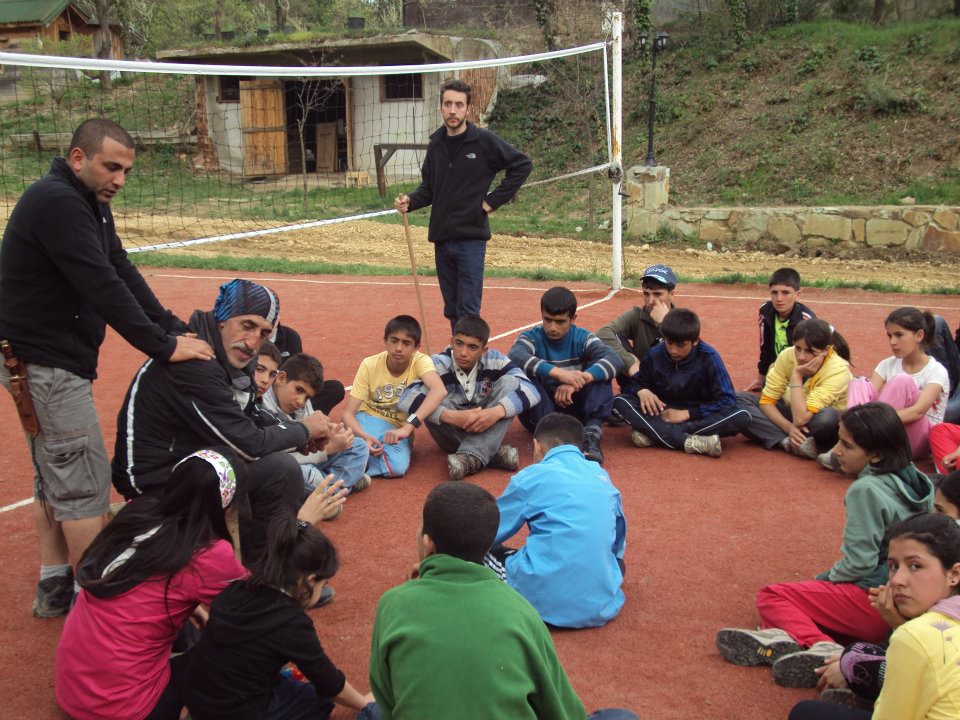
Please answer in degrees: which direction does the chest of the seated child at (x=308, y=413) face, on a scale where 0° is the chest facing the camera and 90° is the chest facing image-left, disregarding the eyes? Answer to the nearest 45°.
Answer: approximately 315°

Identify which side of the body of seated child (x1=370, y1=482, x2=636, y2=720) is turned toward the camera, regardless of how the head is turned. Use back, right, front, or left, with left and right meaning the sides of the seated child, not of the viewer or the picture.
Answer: back

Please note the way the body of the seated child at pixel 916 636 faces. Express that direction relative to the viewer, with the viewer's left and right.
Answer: facing to the left of the viewer

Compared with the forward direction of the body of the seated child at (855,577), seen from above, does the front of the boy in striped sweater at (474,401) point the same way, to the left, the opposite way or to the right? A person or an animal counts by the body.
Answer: to the left

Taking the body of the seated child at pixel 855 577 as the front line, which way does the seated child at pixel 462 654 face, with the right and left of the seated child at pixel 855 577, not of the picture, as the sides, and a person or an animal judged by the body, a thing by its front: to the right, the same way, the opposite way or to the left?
to the right

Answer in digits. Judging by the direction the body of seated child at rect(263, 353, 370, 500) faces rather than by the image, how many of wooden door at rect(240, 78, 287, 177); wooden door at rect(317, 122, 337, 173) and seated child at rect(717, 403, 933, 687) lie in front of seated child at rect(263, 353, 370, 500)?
1

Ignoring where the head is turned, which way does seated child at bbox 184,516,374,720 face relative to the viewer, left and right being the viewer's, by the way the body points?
facing away from the viewer and to the right of the viewer

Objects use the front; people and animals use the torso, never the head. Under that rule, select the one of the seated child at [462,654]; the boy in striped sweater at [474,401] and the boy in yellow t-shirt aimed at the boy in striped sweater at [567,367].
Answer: the seated child

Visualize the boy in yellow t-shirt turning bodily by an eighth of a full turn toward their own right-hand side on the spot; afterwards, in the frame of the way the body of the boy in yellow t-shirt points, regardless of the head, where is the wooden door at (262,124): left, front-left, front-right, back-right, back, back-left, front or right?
back-right

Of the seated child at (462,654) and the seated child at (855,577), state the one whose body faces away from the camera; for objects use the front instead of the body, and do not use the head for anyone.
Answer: the seated child at (462,654)

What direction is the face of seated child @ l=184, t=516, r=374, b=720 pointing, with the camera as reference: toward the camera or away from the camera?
away from the camera
